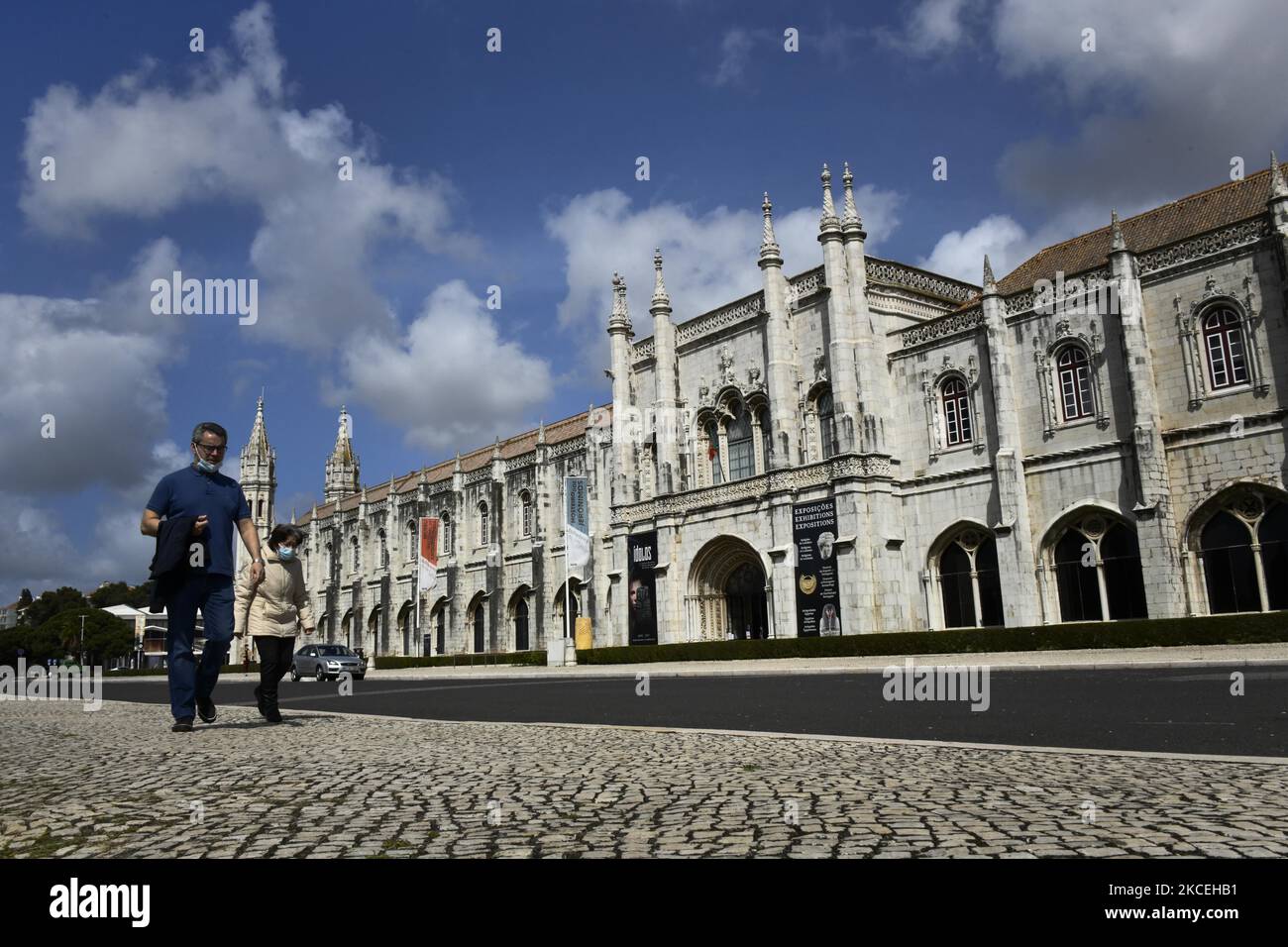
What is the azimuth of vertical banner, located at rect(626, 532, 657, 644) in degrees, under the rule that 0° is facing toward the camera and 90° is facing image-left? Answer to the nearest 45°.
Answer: approximately 45°

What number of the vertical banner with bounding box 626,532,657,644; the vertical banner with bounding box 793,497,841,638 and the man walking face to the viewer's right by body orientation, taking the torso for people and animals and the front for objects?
0

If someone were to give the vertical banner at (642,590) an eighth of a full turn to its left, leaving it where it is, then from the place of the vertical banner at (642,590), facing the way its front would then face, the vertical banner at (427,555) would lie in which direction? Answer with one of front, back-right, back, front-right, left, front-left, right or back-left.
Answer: back-right

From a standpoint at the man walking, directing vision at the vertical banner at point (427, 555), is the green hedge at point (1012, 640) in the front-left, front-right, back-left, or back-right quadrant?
front-right

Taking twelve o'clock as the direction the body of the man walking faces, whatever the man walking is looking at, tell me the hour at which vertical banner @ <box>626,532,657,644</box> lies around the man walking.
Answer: The vertical banner is roughly at 7 o'clock from the man walking.

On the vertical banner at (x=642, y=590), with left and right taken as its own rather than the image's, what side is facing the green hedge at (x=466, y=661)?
right

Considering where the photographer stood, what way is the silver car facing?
facing the viewer and to the right of the viewer

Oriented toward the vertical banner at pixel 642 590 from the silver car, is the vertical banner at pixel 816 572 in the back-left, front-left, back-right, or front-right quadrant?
front-right

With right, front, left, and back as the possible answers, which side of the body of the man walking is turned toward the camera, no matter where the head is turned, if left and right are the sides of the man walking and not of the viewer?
front

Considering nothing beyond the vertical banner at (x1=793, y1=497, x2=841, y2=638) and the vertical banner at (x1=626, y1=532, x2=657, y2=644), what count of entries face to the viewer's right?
0

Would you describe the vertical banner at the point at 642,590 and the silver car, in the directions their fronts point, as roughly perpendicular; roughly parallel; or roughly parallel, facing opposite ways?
roughly perpendicular

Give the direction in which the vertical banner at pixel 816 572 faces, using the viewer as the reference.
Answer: facing the viewer and to the left of the viewer
